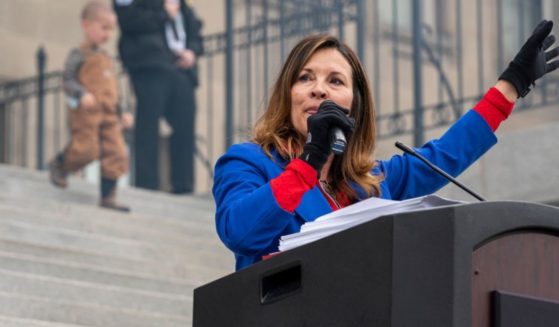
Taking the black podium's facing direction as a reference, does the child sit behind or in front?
behind

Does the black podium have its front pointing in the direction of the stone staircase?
no
